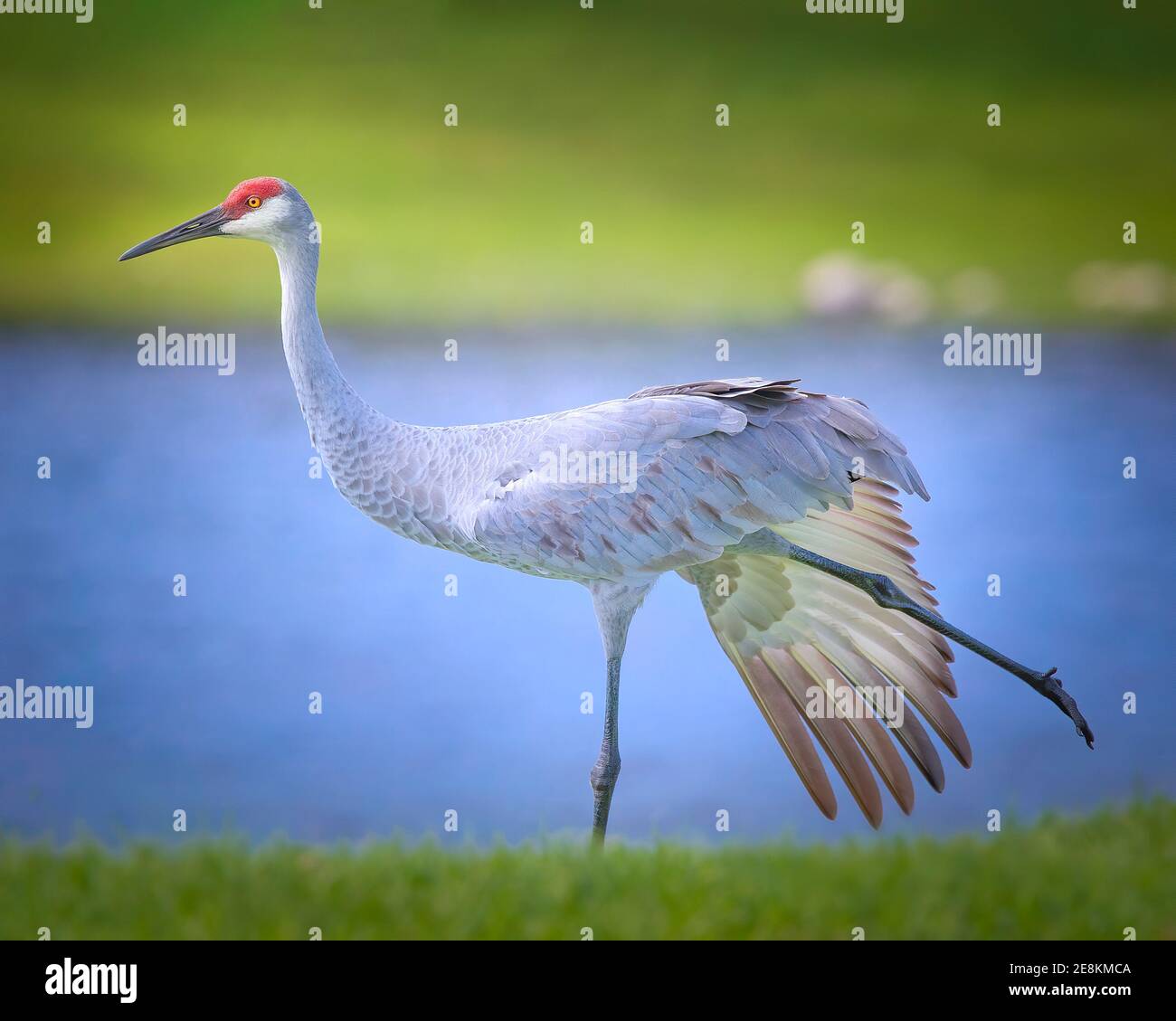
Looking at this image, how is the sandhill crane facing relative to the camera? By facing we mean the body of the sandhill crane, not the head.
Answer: to the viewer's left
